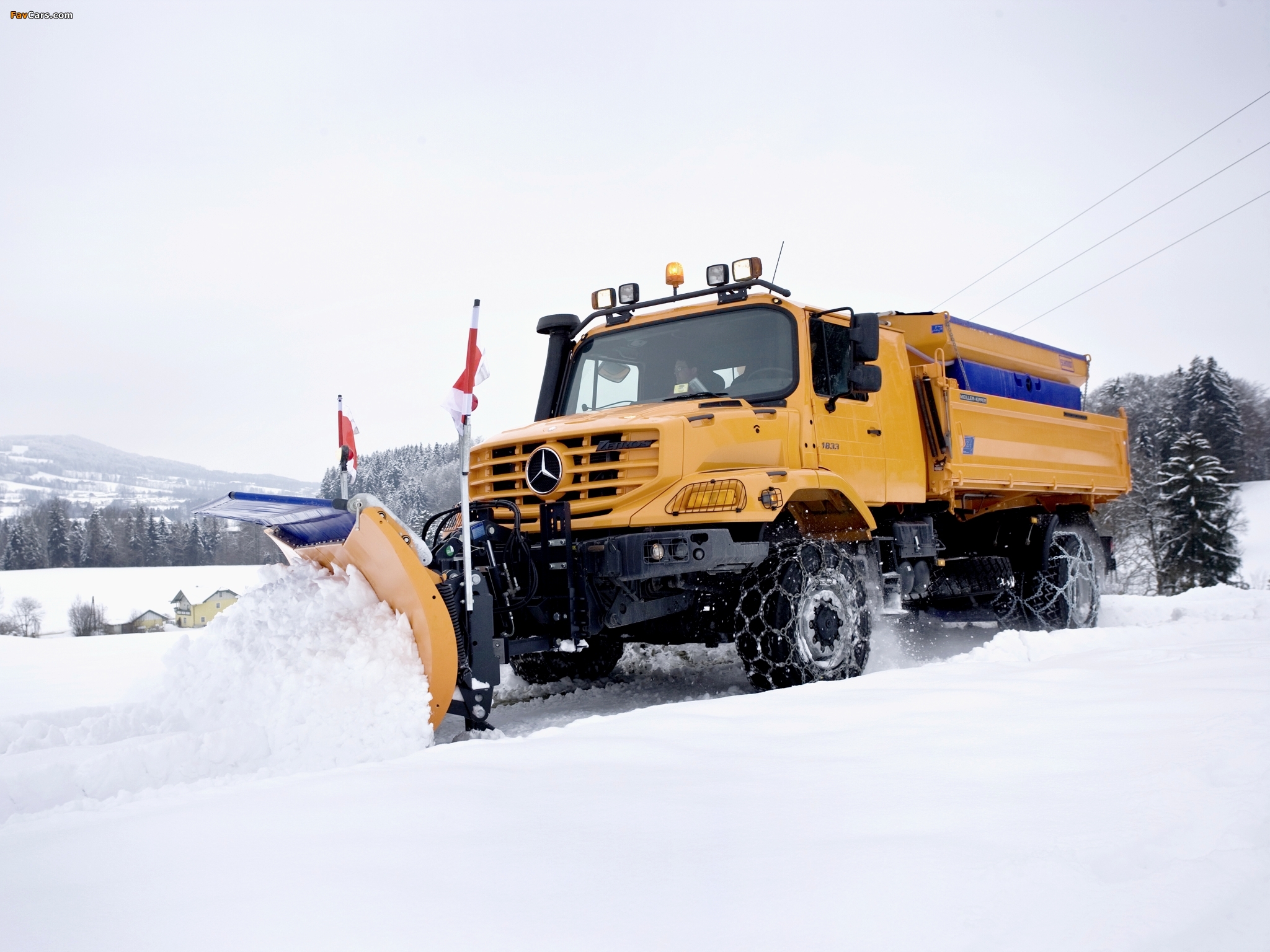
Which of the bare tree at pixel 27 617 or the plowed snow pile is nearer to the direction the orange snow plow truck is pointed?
the plowed snow pile

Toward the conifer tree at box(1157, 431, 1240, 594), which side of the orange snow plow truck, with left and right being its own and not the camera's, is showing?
back

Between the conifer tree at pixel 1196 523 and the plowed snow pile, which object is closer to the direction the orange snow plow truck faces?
the plowed snow pile

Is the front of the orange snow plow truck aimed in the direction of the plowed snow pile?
yes

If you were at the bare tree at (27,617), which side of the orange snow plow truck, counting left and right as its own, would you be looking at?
right

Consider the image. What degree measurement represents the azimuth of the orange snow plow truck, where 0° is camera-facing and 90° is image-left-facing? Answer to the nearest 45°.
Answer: approximately 45°
